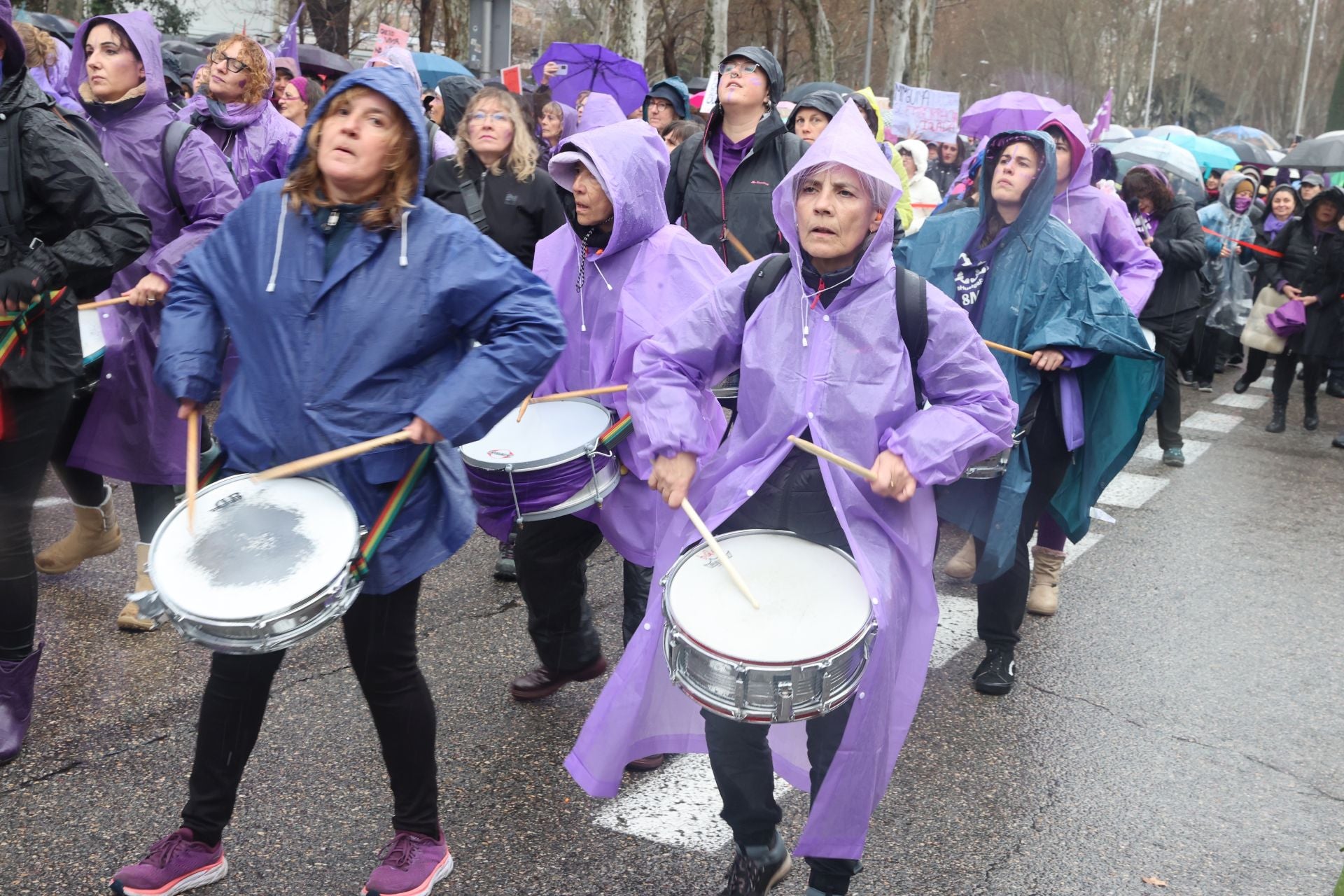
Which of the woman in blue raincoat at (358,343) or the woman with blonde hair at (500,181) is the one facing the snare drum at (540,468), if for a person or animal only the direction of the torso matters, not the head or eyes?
the woman with blonde hair

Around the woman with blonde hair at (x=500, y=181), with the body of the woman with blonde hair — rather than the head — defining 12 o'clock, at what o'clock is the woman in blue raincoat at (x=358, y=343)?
The woman in blue raincoat is roughly at 12 o'clock from the woman with blonde hair.

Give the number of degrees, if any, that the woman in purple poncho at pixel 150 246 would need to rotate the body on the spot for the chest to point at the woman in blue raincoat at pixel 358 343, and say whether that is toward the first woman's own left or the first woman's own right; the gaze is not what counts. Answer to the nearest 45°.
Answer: approximately 45° to the first woman's own left

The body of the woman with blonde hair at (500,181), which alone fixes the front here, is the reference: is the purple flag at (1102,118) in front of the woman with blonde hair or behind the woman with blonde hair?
behind

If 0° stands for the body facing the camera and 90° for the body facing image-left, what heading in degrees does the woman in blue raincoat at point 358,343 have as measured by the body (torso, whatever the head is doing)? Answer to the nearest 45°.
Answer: approximately 45°

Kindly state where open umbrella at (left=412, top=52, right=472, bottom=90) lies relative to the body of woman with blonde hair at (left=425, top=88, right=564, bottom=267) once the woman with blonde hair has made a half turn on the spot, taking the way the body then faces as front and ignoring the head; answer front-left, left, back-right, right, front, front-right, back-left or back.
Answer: front

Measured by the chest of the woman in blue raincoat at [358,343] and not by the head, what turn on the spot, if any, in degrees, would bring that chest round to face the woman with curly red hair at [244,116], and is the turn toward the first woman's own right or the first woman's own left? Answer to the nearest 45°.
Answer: approximately 135° to the first woman's own right

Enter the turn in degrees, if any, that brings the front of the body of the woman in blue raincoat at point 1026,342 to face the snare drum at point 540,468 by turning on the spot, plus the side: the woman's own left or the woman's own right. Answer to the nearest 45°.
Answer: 0° — they already face it
